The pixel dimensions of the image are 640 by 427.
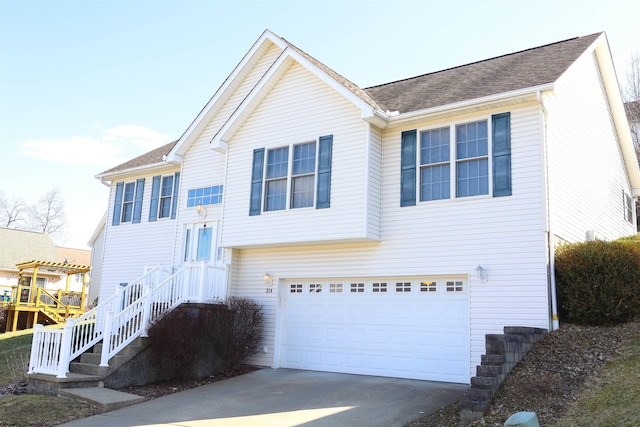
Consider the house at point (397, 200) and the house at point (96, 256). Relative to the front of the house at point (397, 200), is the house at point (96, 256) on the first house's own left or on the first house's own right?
on the first house's own right

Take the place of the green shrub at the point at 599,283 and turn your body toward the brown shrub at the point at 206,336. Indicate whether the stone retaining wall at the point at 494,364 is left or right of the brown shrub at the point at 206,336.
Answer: left

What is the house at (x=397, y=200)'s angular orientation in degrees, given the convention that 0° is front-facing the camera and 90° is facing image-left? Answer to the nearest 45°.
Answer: approximately 45°

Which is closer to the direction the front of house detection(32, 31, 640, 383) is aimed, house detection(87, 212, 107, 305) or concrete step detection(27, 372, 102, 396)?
the concrete step

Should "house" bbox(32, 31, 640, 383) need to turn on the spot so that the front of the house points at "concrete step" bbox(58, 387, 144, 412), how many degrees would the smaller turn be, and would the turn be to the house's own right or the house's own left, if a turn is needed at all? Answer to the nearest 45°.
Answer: approximately 45° to the house's own right

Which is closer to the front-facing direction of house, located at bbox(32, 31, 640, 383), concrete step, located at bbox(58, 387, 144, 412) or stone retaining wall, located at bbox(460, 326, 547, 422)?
the concrete step

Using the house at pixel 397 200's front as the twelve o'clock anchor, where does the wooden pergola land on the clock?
The wooden pergola is roughly at 3 o'clock from the house.

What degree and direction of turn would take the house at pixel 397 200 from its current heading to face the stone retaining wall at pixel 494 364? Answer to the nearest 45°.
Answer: approximately 45° to its left

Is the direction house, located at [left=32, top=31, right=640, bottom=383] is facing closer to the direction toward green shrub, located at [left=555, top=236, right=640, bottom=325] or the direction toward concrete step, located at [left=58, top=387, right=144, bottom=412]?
the concrete step

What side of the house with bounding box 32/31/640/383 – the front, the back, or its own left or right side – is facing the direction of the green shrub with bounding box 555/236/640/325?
left
